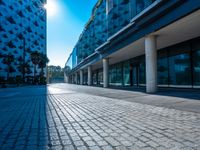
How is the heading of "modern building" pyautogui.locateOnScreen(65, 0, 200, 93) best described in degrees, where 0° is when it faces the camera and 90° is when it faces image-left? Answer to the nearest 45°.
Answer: approximately 45°
